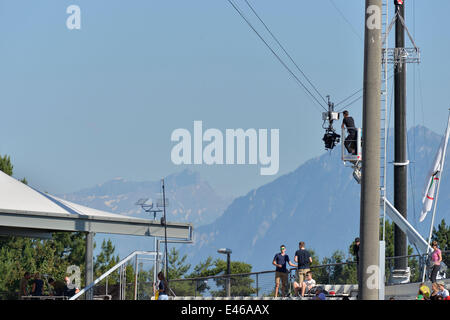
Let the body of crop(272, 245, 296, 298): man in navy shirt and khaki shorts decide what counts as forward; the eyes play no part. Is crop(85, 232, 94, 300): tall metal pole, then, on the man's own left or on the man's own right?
on the man's own right

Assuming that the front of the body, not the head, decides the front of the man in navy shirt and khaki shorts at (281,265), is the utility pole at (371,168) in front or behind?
in front

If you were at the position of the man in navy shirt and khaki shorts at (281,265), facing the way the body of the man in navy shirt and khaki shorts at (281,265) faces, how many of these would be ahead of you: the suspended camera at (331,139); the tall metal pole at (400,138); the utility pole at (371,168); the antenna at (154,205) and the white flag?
1

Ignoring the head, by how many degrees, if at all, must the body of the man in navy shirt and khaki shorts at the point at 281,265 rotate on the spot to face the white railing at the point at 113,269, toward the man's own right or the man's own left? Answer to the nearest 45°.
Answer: approximately 45° to the man's own right

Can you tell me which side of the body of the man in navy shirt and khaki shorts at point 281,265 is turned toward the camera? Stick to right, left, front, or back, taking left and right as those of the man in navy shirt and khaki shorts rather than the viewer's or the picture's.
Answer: front

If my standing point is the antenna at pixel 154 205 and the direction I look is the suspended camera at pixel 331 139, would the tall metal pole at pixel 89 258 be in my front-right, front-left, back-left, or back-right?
back-right

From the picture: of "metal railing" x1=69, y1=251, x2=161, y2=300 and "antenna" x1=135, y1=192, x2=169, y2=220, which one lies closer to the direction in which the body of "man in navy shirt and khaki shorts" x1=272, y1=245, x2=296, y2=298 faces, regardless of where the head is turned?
the metal railing

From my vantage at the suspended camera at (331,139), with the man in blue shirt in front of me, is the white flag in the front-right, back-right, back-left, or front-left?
back-left

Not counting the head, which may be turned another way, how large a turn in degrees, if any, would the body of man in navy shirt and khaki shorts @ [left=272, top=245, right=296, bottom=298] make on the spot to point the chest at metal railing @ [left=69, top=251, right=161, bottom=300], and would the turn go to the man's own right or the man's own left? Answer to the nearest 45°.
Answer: approximately 45° to the man's own right

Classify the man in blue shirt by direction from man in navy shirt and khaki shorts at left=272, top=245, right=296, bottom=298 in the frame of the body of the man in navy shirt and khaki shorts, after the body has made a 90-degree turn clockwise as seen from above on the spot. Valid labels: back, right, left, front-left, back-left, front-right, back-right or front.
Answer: back
